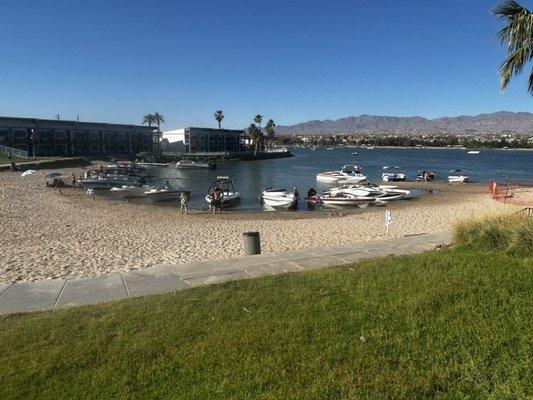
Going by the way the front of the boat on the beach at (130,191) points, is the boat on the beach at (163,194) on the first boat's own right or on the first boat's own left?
on the first boat's own left

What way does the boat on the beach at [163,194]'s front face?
to the viewer's left

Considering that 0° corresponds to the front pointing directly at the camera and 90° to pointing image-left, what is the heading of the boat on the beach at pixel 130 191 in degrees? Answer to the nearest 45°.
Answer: approximately 90°

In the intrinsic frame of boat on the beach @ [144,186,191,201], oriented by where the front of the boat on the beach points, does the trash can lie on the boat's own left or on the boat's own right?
on the boat's own left
